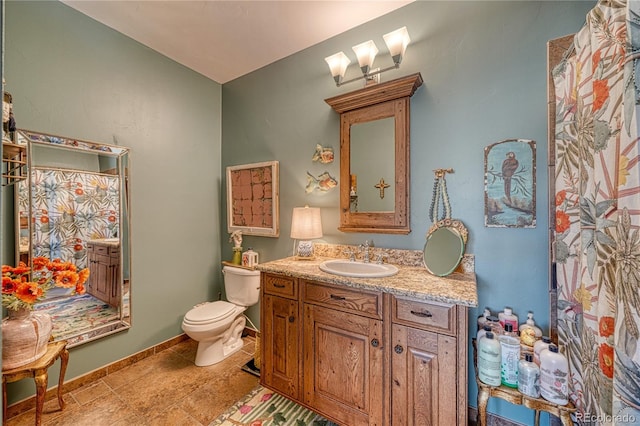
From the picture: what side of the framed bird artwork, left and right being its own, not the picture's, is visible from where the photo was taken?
front

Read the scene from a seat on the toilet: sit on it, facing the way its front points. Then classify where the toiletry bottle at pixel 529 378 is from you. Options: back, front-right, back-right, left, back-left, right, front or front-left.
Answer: left

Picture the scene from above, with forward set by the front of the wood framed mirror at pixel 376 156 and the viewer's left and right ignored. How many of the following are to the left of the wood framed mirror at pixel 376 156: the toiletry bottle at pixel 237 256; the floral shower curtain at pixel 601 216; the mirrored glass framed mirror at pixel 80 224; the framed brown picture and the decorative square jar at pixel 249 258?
1

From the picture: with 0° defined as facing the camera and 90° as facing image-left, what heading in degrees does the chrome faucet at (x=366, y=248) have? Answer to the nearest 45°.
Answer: approximately 45°

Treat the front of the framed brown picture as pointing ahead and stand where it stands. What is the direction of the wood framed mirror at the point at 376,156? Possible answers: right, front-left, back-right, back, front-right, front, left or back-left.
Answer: left

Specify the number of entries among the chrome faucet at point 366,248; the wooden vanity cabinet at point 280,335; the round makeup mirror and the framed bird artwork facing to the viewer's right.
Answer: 0

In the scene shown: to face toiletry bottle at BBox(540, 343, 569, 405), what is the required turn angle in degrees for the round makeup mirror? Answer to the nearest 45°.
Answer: approximately 90° to its left

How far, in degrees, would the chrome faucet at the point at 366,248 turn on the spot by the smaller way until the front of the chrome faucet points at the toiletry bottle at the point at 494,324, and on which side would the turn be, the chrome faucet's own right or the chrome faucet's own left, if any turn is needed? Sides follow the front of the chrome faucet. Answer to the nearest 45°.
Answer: approximately 90° to the chrome faucet's own left

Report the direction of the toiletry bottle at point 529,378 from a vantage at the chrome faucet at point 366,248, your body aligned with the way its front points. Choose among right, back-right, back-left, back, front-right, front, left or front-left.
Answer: left

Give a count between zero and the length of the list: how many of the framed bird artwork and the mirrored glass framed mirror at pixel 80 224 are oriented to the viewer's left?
0

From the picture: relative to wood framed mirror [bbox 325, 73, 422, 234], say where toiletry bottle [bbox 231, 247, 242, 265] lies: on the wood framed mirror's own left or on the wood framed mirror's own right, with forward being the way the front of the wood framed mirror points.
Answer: on the wood framed mirror's own right

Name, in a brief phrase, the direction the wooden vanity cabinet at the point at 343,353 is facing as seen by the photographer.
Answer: facing the viewer and to the left of the viewer

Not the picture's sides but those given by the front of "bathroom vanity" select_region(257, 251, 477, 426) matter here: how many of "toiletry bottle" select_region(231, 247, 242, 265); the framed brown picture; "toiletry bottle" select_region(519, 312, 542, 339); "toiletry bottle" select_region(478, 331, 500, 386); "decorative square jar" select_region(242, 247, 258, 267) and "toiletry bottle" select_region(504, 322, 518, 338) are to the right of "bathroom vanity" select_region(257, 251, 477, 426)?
3
